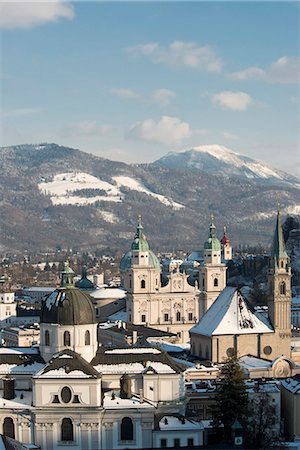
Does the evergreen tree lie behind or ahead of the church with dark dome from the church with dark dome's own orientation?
behind

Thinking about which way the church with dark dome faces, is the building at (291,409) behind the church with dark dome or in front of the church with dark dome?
behind
